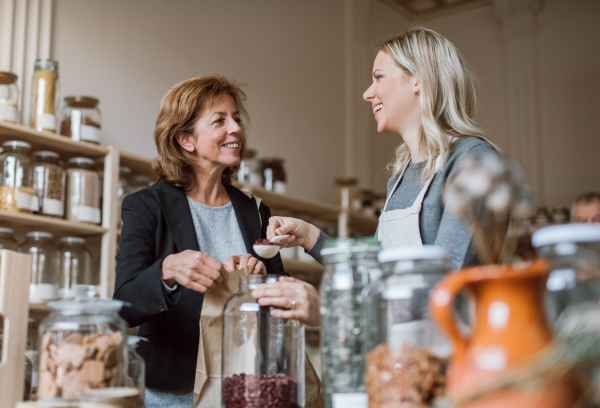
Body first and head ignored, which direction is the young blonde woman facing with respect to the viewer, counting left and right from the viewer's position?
facing the viewer and to the left of the viewer

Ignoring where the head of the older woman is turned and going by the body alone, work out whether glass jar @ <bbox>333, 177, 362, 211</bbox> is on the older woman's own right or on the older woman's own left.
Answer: on the older woman's own left

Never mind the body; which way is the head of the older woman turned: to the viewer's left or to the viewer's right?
to the viewer's right

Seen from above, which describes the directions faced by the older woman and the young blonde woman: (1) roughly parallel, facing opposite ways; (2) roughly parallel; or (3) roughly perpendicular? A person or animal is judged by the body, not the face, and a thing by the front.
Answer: roughly perpendicular

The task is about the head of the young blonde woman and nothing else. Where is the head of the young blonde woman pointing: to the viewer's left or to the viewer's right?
to the viewer's left

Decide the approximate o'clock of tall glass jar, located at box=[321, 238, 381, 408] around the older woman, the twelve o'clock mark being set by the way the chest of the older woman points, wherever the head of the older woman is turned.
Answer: The tall glass jar is roughly at 1 o'clock from the older woman.

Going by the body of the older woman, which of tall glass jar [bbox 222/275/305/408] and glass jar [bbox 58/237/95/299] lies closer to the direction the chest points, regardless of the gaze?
the tall glass jar

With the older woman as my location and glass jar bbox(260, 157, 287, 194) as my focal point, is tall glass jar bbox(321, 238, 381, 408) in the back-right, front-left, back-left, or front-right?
back-right

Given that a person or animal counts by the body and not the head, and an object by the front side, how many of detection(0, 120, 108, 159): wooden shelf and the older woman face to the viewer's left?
0

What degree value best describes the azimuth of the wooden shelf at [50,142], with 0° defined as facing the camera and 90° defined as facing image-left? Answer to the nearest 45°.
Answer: approximately 315°

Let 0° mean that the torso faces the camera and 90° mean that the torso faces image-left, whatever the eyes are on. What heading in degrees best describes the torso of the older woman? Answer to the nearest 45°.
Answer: approximately 315°

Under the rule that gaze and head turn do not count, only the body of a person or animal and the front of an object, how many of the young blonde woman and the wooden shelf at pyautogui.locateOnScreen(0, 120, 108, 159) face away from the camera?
0
